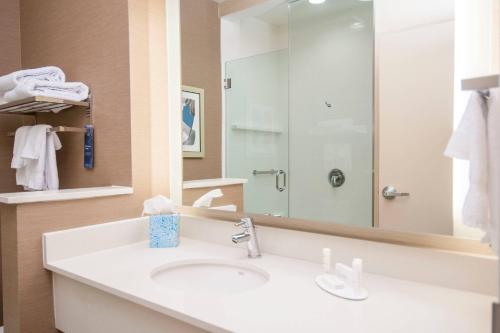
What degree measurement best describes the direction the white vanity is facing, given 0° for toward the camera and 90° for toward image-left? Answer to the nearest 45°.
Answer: approximately 45°

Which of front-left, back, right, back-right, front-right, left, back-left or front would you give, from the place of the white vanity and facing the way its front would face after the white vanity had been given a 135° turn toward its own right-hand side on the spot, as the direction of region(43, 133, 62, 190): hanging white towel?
front-left

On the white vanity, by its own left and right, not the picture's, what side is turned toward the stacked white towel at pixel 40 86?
right

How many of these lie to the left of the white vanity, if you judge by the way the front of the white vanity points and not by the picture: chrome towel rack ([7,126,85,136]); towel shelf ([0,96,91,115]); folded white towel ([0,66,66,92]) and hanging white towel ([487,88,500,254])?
1

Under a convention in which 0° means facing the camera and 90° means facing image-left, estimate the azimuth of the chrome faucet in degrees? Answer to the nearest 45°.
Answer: approximately 45°

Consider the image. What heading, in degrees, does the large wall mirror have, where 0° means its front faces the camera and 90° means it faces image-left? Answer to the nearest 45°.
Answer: approximately 45°

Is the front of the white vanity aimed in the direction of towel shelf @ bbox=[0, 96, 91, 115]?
no

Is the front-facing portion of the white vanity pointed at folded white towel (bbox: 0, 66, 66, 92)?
no

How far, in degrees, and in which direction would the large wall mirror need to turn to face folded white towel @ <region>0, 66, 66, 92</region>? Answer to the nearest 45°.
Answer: approximately 45° to its right

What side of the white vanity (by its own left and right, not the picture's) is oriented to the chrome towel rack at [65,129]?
right

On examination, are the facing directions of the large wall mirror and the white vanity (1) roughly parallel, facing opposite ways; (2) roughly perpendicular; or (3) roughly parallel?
roughly parallel

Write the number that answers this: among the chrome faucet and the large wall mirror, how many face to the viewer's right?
0
